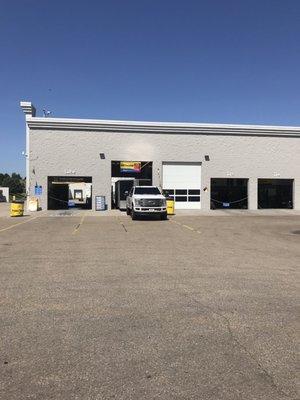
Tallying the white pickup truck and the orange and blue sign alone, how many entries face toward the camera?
2

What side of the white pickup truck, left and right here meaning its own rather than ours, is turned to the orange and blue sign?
back

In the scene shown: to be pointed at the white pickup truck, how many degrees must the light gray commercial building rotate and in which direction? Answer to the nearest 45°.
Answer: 0° — it already faces it

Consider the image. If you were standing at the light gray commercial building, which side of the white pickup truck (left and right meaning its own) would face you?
back

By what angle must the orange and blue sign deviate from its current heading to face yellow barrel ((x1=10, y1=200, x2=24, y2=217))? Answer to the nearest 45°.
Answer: approximately 45° to its right

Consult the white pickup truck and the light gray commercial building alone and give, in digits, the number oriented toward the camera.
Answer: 2

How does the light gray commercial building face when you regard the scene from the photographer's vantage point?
facing the viewer

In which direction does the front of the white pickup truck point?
toward the camera

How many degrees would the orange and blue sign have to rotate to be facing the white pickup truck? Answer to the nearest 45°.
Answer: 0° — it already faces it

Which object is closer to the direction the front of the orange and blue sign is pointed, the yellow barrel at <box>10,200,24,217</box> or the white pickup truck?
the white pickup truck
